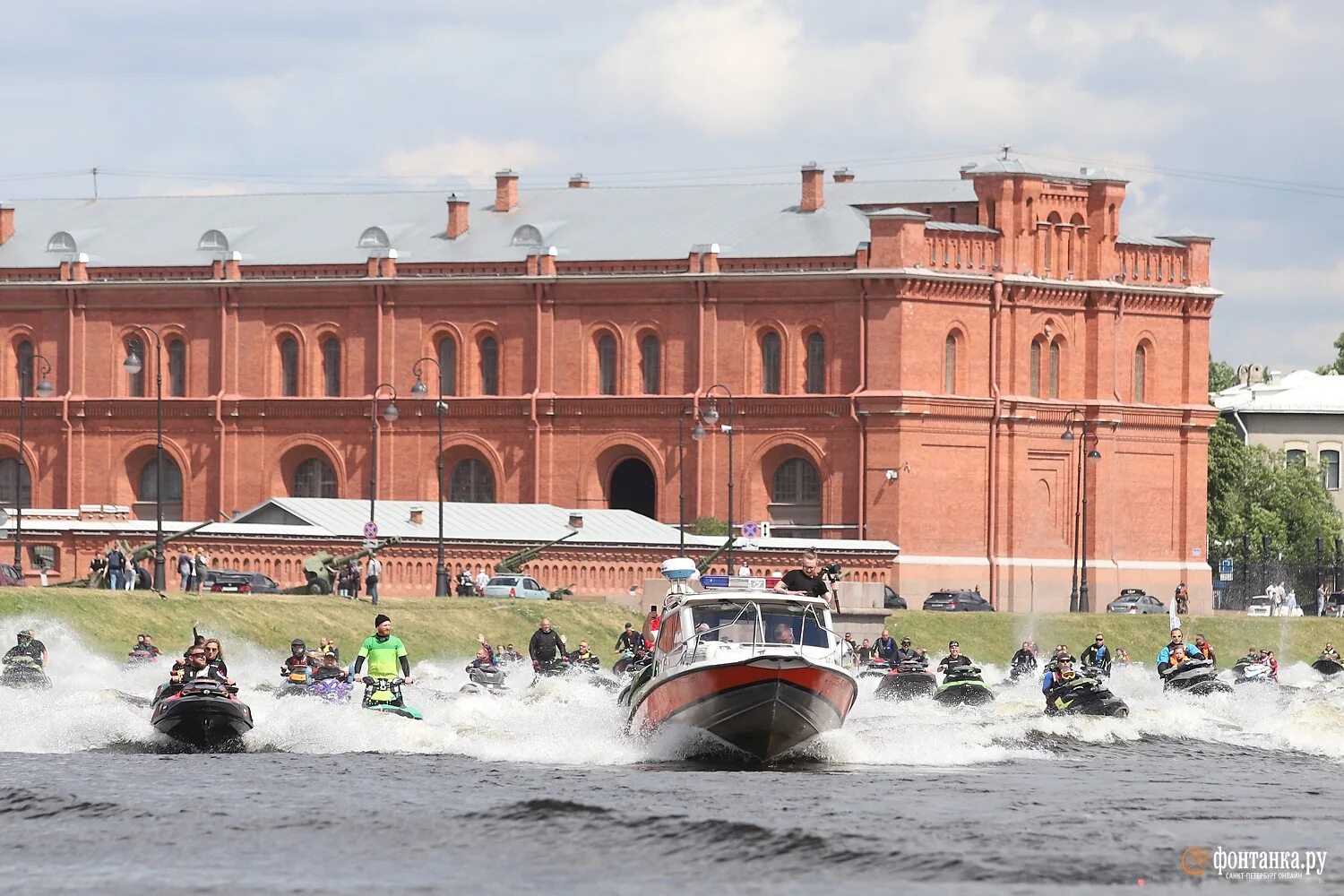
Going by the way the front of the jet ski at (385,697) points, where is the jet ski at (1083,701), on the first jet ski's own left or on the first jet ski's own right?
on the first jet ski's own left

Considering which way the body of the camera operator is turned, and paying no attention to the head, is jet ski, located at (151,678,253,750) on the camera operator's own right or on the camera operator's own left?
on the camera operator's own right

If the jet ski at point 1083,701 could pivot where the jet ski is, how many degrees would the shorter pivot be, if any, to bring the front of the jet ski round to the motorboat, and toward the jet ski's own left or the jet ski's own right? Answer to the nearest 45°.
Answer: approximately 90° to the jet ski's own right
